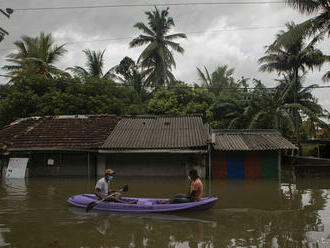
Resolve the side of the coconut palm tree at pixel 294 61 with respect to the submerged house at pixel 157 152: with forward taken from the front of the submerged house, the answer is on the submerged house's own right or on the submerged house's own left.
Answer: on the submerged house's own left

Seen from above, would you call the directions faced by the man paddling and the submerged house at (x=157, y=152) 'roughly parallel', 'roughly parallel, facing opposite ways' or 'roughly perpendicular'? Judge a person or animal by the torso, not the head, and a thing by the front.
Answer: roughly perpendicular

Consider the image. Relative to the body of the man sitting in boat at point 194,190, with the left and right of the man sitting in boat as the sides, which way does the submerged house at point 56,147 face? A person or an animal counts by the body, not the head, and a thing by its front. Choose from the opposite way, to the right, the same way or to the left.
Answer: to the left

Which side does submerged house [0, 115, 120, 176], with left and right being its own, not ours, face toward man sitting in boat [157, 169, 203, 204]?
front

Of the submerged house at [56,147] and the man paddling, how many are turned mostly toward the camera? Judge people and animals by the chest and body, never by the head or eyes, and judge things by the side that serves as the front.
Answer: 1

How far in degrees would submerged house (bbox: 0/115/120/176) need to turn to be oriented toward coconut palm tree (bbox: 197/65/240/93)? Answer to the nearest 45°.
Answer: approximately 135° to its left

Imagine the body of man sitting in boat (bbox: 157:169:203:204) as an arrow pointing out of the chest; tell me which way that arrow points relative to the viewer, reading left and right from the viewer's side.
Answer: facing to the left of the viewer

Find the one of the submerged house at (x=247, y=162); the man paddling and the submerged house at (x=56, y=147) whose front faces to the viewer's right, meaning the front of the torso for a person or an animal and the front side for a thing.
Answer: the man paddling

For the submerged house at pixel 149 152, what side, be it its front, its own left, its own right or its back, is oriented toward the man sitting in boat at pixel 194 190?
front

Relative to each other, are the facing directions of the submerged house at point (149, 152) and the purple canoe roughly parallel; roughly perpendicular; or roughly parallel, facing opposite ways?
roughly perpendicular

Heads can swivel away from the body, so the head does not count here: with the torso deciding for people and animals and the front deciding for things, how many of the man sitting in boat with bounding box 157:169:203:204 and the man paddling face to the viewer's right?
1

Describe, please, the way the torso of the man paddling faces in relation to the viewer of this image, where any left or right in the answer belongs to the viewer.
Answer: facing to the right of the viewer
